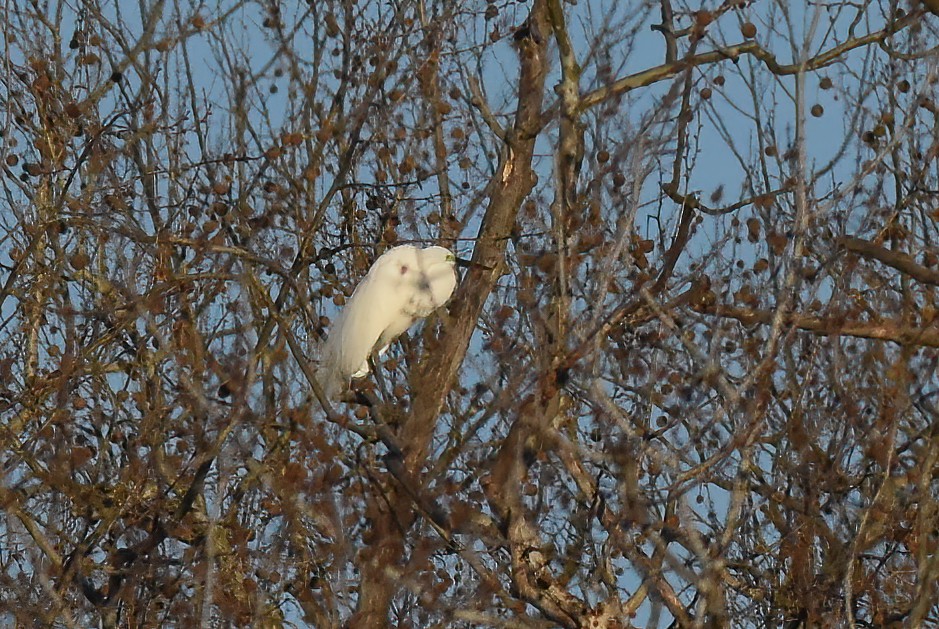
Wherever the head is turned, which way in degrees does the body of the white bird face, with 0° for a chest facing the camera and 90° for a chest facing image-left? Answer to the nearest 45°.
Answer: approximately 270°
